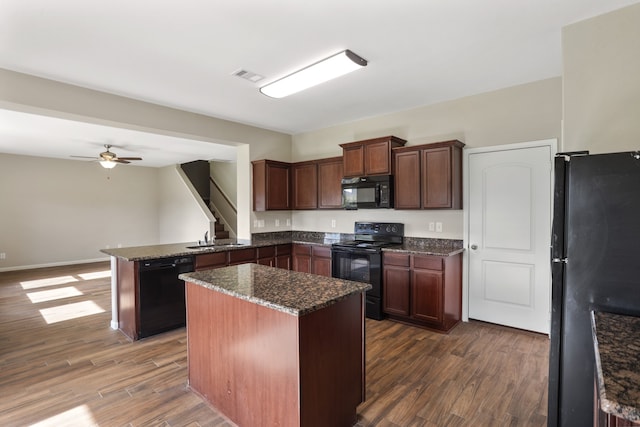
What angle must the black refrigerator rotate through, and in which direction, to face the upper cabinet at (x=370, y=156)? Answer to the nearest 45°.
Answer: approximately 45° to its right

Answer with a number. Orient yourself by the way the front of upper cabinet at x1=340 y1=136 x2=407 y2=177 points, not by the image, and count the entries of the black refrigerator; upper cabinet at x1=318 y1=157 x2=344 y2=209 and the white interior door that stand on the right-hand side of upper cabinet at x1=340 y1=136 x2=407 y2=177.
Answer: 1

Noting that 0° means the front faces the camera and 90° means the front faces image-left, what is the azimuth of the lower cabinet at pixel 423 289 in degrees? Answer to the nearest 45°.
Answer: approximately 45°

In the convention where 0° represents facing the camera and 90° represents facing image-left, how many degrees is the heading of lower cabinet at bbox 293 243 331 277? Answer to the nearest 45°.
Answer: approximately 45°

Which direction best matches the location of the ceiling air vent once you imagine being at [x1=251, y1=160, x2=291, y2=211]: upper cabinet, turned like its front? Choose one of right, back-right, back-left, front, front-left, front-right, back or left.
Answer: front-right

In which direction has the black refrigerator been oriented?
to the viewer's left

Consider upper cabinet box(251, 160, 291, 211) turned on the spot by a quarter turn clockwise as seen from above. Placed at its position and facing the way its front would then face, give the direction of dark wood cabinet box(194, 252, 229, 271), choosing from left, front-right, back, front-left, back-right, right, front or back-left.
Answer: front

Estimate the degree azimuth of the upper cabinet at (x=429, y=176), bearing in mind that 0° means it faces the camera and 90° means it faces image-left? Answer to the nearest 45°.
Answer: approximately 45°

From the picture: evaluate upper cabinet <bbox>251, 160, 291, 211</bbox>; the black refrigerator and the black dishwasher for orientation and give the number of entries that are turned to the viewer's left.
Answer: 1

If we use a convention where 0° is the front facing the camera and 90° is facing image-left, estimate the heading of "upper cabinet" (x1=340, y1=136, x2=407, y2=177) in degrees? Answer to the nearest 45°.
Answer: approximately 45°

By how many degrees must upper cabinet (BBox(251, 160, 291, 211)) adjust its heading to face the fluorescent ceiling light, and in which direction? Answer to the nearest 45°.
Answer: approximately 45° to its right
